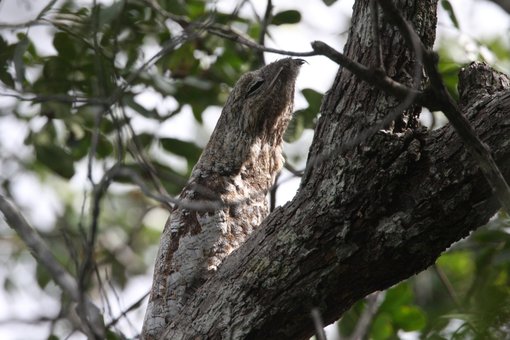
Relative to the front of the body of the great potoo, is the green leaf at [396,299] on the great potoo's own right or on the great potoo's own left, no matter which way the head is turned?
on the great potoo's own left
